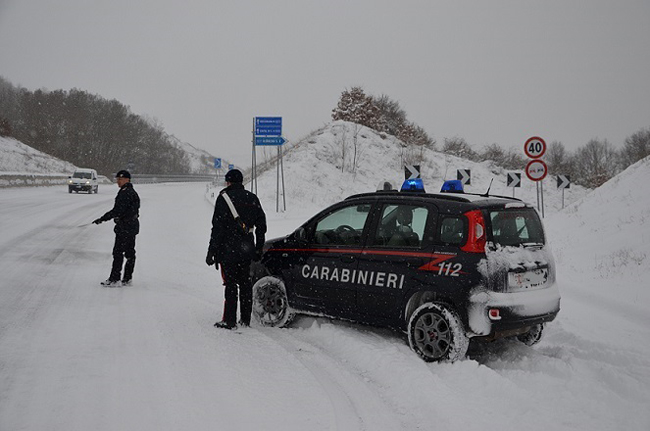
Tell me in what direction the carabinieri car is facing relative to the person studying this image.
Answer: facing away from the viewer and to the left of the viewer

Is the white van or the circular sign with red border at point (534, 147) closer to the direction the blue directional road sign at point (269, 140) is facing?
the circular sign with red border

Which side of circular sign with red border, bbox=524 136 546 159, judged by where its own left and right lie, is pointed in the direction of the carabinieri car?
front

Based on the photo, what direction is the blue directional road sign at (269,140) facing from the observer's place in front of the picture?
facing the viewer

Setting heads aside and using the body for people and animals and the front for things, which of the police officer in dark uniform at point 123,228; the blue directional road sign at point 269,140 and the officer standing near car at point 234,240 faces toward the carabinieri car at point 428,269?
the blue directional road sign

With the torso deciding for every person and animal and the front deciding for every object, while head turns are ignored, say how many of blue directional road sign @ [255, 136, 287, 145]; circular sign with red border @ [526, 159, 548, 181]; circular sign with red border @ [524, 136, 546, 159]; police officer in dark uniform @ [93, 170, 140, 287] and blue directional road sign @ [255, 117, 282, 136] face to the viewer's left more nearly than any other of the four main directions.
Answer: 1

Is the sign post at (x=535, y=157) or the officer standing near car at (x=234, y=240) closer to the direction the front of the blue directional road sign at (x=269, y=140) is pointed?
the officer standing near car

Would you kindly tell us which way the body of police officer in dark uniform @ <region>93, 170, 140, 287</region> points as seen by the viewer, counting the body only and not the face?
to the viewer's left

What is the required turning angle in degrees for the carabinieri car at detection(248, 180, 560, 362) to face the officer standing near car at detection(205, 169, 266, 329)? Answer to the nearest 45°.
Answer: approximately 45° to its left

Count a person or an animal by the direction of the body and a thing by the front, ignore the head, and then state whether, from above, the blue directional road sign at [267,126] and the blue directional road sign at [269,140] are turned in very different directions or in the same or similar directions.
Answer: same or similar directions

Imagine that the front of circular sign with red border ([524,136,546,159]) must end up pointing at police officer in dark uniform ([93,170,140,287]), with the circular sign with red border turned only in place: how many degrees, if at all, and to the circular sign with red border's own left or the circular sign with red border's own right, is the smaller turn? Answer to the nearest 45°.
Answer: approximately 45° to the circular sign with red border's own right

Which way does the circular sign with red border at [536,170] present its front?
toward the camera

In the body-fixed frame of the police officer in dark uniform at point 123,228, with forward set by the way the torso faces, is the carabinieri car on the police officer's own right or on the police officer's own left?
on the police officer's own left

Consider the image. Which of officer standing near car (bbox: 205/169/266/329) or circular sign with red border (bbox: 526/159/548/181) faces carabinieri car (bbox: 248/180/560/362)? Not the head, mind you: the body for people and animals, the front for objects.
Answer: the circular sign with red border

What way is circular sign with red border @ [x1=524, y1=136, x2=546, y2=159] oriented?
toward the camera

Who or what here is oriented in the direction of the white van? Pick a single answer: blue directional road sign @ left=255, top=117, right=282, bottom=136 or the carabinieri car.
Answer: the carabinieri car

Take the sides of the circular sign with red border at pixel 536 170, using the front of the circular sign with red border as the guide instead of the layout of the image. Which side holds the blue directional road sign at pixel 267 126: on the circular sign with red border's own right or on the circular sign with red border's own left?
on the circular sign with red border's own right
